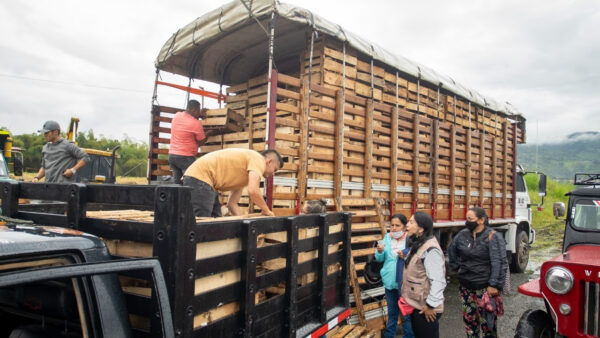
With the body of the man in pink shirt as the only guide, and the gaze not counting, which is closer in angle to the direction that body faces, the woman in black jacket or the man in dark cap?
the woman in black jacket

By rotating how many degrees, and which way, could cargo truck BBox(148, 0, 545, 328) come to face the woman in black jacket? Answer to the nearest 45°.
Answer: approximately 90° to its right

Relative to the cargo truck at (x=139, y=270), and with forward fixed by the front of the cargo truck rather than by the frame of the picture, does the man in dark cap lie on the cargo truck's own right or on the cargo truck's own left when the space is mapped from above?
on the cargo truck's own right

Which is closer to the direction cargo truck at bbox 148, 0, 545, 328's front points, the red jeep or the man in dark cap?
the red jeep

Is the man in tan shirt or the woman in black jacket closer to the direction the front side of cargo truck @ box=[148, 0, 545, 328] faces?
the woman in black jacket

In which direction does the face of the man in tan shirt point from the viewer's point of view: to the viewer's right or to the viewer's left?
to the viewer's right

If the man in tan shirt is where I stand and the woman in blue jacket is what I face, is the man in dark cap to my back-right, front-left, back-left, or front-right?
back-left

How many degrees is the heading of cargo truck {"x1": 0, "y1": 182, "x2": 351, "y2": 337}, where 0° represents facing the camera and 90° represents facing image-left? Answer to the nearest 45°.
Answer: approximately 45°

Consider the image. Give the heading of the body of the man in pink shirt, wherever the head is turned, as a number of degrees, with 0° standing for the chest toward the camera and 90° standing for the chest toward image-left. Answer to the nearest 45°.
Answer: approximately 225°

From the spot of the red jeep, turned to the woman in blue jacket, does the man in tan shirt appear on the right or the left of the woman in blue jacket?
left

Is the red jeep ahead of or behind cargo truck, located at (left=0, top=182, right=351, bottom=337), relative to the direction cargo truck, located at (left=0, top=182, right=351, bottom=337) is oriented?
behind

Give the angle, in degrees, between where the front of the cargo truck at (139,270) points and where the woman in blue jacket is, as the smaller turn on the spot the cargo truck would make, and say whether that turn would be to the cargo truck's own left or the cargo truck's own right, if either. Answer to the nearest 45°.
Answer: approximately 180°

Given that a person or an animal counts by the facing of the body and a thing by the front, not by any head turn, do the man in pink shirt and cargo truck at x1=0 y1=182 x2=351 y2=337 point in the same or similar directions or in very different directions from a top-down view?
very different directions
